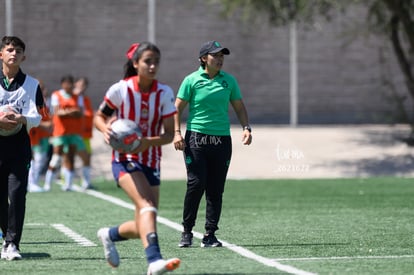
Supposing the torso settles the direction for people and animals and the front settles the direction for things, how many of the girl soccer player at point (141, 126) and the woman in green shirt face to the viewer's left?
0

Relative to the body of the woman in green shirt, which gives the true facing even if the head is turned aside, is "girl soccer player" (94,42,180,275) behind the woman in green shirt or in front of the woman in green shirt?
in front

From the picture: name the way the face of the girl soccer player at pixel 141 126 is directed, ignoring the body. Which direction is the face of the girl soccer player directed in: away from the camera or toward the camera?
toward the camera

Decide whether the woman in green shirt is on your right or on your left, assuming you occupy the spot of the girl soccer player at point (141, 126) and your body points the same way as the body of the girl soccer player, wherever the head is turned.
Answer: on your left

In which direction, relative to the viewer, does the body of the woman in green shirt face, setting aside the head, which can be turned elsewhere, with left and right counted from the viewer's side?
facing the viewer

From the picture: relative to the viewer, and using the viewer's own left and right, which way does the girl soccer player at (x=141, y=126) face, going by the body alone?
facing the viewer and to the right of the viewer
